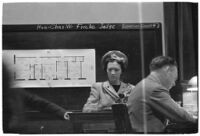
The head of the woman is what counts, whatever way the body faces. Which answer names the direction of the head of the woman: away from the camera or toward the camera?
toward the camera

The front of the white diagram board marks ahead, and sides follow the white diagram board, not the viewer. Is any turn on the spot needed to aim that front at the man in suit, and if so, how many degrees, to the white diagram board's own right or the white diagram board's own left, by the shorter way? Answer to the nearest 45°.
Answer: approximately 90° to the white diagram board's own left

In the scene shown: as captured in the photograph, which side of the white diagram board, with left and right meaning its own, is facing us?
front

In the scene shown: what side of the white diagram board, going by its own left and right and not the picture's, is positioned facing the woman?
left
